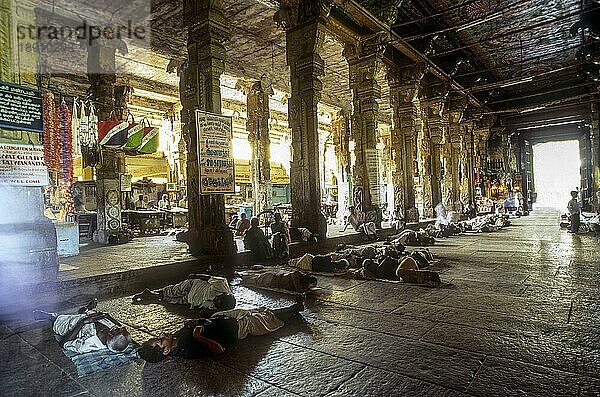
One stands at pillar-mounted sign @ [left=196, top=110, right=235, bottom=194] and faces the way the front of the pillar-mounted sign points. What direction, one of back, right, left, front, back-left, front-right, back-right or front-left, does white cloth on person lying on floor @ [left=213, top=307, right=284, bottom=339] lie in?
front-right

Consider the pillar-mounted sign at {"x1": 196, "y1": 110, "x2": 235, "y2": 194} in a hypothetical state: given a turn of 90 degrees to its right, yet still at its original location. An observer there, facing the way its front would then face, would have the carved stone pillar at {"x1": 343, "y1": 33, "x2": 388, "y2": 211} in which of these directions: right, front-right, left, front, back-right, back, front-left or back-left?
back

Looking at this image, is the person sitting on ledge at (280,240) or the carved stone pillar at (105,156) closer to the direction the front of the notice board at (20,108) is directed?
the person sitting on ledge

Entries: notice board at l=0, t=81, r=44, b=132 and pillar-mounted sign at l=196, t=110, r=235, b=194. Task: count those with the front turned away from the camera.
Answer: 0

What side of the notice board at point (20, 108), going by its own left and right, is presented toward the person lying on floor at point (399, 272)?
front

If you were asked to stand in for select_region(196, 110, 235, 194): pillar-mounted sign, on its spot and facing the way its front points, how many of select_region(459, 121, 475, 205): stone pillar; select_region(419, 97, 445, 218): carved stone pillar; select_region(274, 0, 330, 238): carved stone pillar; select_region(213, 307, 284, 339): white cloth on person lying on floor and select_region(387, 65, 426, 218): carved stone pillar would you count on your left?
4

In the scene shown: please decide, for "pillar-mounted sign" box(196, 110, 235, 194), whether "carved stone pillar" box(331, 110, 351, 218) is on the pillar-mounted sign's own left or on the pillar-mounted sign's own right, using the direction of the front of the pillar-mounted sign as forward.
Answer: on the pillar-mounted sign's own left

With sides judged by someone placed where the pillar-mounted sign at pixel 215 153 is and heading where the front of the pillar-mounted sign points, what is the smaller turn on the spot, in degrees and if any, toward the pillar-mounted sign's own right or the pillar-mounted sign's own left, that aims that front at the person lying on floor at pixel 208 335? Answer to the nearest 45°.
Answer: approximately 45° to the pillar-mounted sign's own right

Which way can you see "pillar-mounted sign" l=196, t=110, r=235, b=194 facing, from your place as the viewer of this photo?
facing the viewer and to the right of the viewer

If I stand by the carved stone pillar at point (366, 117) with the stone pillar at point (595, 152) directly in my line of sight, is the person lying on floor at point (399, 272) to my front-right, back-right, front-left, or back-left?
back-right

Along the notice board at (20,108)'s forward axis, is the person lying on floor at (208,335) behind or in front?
in front
